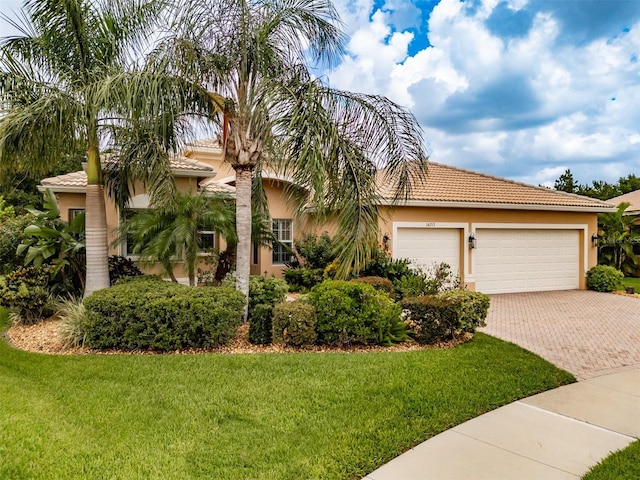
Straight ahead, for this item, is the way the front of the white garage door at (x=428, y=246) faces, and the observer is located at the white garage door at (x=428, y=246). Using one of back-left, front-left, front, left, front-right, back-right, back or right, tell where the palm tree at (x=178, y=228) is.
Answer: front-right

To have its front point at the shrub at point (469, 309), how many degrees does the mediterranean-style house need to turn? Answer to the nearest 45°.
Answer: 0° — it already faces it

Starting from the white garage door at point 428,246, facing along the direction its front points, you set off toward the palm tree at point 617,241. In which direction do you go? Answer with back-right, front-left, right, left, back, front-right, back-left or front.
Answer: back-left

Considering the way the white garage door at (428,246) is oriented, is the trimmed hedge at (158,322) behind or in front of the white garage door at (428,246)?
in front

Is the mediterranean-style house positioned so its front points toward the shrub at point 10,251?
no

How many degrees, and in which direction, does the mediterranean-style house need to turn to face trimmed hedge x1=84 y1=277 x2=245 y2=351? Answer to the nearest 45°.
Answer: approximately 45° to its right

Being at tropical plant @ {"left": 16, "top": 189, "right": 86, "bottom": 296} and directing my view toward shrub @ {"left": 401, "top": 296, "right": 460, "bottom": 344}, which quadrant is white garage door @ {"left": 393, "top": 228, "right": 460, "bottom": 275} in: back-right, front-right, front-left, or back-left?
front-left

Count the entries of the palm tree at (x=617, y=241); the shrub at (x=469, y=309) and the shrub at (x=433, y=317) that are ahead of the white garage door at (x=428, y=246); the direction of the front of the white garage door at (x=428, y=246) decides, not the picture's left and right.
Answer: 2

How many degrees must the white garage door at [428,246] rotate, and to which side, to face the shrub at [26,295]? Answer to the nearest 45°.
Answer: approximately 45° to its right

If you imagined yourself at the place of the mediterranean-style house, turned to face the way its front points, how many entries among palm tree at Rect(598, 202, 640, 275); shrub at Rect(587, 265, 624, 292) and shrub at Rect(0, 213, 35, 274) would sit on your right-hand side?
1

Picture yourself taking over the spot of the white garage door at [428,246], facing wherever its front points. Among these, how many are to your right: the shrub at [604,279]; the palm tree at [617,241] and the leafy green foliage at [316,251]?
1

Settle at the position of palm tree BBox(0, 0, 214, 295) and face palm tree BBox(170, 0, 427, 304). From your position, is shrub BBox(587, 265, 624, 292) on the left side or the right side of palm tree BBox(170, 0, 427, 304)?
left

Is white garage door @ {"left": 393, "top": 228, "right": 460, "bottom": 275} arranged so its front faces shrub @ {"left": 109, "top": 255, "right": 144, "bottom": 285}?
no

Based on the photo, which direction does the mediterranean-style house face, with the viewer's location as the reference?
facing the viewer

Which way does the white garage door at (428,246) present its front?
toward the camera

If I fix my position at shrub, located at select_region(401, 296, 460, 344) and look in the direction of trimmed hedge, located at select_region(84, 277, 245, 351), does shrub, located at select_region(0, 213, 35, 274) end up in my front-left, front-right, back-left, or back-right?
front-right

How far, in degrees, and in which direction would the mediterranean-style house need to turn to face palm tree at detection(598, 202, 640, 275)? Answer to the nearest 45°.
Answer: approximately 135° to its left

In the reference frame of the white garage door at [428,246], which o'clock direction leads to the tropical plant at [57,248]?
The tropical plant is roughly at 2 o'clock from the white garage door.

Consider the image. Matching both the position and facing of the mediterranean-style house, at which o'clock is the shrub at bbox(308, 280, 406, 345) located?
The shrub is roughly at 1 o'clock from the mediterranean-style house.

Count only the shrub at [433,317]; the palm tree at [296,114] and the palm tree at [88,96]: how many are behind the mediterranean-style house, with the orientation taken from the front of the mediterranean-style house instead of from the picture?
0

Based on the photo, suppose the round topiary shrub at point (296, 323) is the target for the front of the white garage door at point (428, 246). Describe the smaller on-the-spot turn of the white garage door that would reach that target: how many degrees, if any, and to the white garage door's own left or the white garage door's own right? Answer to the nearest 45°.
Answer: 0° — it already faces it

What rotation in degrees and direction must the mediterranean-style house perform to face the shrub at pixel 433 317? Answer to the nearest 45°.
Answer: approximately 45° to its right
